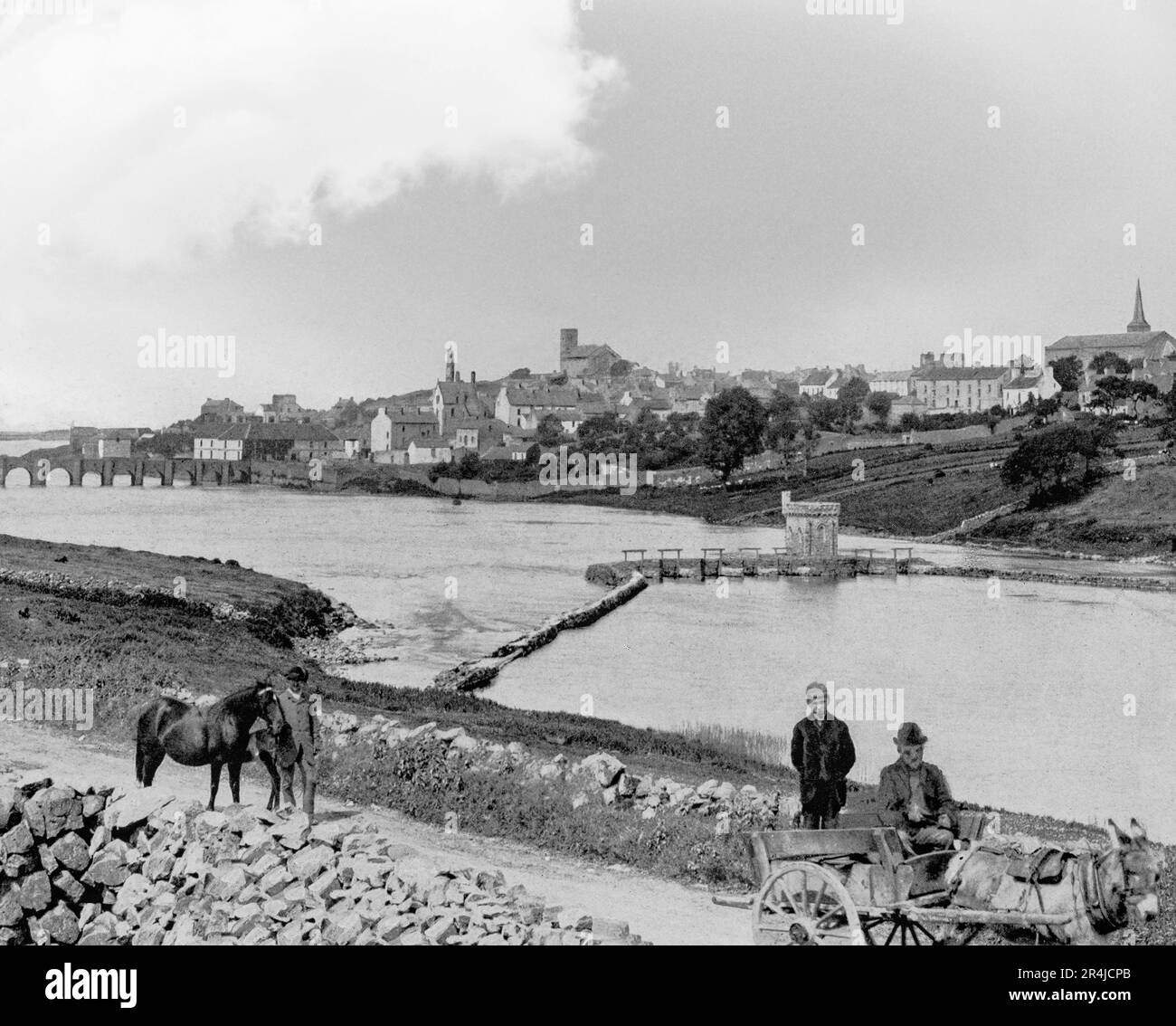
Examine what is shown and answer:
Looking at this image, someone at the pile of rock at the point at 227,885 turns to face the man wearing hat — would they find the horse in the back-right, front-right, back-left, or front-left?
back-left

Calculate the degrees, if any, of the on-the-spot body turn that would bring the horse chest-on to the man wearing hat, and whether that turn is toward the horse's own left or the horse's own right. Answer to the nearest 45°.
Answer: approximately 45° to the horse's own right

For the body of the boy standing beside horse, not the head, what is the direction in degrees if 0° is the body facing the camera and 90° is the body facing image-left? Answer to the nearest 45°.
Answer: approximately 0°

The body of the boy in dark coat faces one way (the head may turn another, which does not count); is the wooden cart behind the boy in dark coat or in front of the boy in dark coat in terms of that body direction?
in front

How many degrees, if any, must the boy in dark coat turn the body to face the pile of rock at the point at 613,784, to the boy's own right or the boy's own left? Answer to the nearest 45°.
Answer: approximately 135° to the boy's own right

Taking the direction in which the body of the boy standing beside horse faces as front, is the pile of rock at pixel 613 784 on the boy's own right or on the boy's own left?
on the boy's own left

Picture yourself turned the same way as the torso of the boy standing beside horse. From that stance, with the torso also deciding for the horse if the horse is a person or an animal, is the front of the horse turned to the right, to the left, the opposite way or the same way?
to the left

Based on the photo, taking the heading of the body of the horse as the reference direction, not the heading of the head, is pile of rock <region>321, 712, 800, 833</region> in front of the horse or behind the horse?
in front

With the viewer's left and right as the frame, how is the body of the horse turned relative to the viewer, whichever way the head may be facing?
facing to the right of the viewer
